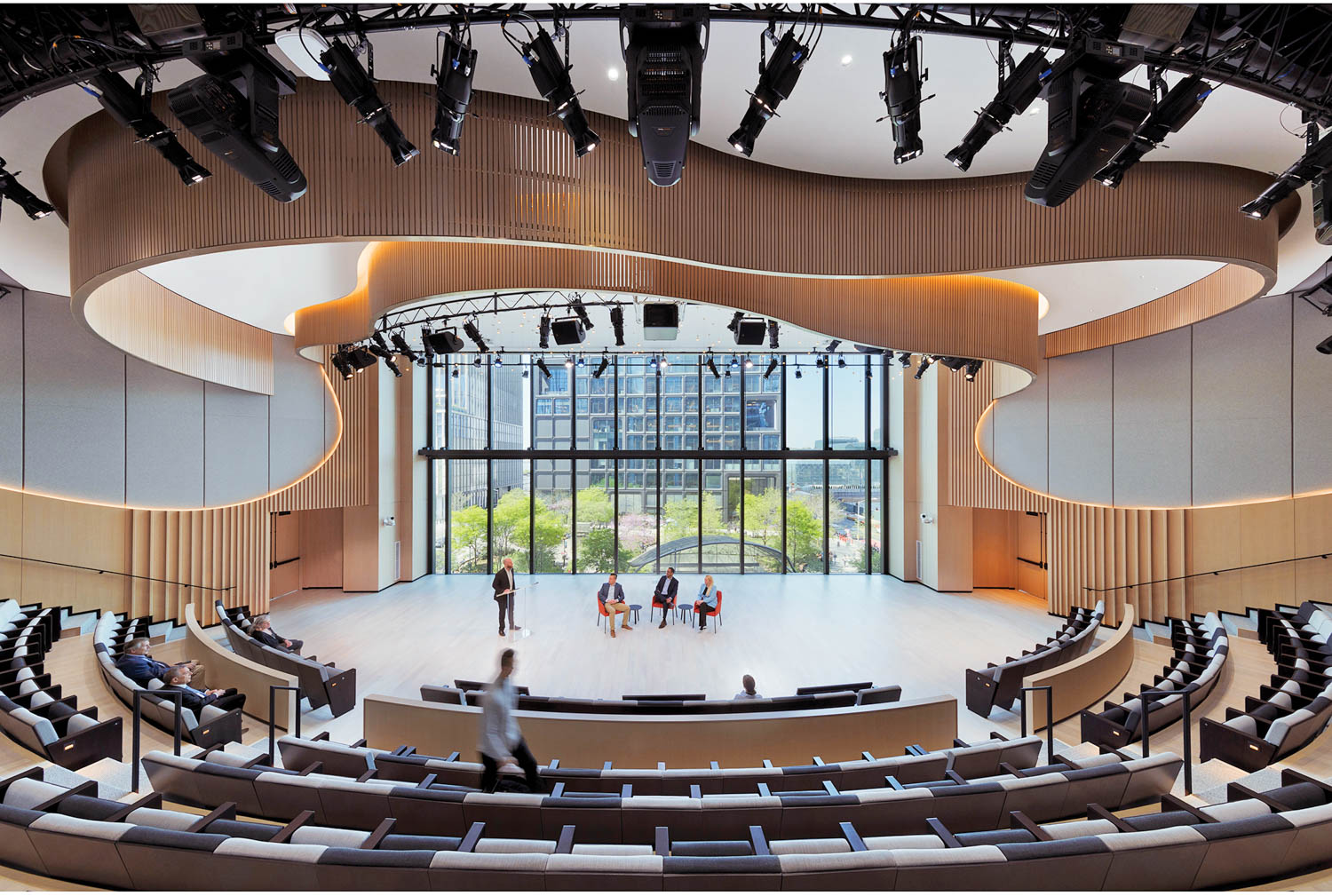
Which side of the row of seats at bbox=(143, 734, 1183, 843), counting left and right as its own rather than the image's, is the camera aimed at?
back

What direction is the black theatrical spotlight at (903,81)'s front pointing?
away from the camera

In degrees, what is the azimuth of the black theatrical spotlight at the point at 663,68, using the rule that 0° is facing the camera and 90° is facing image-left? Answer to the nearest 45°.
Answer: approximately 180°

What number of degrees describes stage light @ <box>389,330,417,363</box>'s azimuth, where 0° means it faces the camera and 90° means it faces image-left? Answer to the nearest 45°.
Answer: approximately 270°

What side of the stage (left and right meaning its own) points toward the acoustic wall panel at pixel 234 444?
right

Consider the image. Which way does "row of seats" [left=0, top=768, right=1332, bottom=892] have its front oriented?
away from the camera

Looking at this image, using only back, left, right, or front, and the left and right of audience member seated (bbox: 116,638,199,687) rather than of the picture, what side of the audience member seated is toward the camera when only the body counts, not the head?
right
